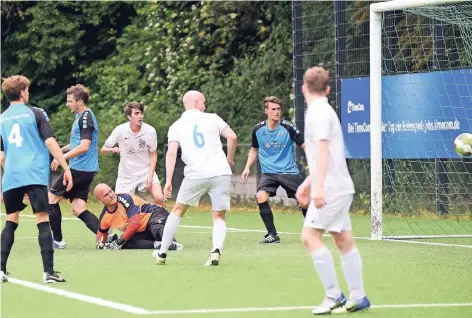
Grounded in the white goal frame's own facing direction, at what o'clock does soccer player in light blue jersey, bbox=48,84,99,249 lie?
The soccer player in light blue jersey is roughly at 1 o'clock from the white goal frame.

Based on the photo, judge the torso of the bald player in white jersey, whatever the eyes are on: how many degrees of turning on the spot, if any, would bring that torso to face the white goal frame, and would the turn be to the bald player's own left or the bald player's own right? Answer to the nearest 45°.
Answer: approximately 45° to the bald player's own right

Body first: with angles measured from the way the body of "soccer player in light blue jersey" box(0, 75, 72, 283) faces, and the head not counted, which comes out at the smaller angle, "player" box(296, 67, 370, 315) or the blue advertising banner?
the blue advertising banner

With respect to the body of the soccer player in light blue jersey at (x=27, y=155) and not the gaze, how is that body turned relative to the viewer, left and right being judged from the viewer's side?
facing away from the viewer and to the right of the viewer

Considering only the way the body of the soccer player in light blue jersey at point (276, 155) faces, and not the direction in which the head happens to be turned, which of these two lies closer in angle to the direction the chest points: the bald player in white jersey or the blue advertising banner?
the bald player in white jersey

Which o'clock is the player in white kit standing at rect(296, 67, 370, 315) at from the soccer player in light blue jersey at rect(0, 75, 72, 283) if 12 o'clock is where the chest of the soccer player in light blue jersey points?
The player in white kit standing is roughly at 3 o'clock from the soccer player in light blue jersey.

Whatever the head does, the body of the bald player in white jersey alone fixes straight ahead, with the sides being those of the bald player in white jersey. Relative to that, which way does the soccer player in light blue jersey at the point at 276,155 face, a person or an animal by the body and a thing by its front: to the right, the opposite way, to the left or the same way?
the opposite way

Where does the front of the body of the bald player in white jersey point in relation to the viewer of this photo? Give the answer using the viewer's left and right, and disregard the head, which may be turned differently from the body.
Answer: facing away from the viewer
